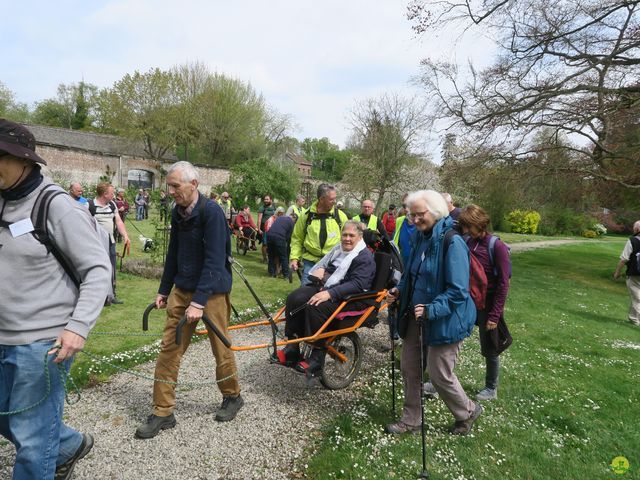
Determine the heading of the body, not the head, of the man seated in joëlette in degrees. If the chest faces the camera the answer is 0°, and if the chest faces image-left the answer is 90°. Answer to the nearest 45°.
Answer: approximately 45°

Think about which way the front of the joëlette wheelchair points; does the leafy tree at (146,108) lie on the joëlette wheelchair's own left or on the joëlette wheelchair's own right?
on the joëlette wheelchair's own right

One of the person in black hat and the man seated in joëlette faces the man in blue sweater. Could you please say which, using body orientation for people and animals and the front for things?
the man seated in joëlette

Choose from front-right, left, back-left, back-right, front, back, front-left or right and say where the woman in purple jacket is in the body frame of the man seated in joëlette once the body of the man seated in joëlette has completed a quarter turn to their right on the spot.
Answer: back-right

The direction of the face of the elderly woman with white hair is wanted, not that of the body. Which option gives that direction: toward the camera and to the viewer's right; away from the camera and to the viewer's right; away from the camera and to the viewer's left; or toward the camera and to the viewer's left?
toward the camera and to the viewer's left

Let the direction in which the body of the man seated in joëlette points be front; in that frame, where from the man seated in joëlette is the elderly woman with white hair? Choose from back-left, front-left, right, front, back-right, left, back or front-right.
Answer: left

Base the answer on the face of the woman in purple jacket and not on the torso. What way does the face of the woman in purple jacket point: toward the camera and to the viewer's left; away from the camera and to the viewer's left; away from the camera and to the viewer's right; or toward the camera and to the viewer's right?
toward the camera and to the viewer's left

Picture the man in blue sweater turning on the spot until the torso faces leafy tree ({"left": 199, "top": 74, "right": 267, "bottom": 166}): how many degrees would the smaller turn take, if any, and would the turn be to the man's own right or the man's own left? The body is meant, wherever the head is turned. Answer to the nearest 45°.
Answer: approximately 135° to the man's own right

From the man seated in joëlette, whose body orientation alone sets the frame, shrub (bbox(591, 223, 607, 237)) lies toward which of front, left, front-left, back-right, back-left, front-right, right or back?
back

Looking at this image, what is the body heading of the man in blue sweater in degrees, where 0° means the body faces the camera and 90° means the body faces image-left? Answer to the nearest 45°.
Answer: approximately 45°

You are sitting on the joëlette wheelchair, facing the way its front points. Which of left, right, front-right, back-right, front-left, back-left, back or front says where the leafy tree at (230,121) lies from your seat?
back-right

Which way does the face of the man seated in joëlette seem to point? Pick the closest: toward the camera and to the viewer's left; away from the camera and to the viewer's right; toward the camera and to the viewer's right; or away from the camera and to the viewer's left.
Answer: toward the camera and to the viewer's left
